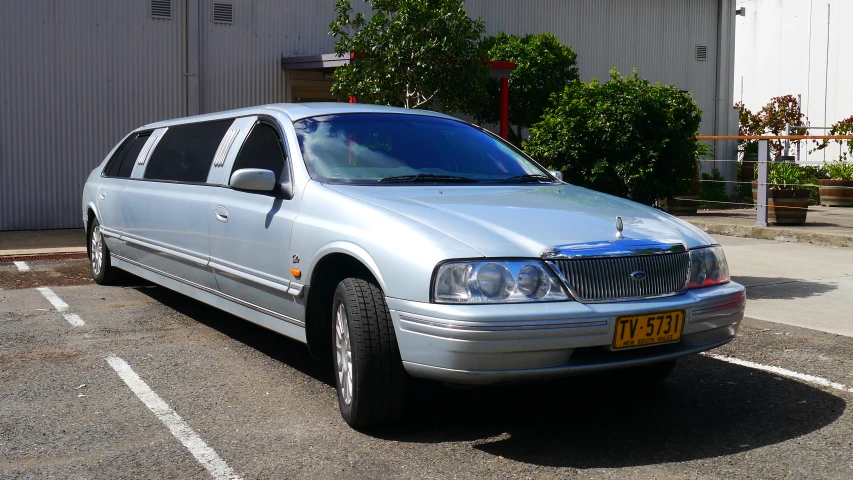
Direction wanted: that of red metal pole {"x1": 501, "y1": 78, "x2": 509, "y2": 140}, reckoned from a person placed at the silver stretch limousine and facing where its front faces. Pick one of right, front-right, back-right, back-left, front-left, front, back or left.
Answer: back-left

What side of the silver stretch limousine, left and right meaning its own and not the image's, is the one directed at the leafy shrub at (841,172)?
left

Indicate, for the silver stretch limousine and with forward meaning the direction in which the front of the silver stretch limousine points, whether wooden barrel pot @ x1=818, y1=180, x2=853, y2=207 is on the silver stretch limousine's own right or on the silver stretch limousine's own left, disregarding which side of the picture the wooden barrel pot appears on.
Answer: on the silver stretch limousine's own left

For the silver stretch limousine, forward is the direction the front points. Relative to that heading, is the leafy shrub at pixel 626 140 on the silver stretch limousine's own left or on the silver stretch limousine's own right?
on the silver stretch limousine's own left

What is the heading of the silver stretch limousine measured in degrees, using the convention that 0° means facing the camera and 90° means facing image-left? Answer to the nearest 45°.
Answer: approximately 315°

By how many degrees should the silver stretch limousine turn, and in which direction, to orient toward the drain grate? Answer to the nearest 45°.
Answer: approximately 180°

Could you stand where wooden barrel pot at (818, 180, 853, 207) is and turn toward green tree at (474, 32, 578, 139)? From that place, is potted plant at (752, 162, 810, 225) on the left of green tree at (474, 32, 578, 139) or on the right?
left

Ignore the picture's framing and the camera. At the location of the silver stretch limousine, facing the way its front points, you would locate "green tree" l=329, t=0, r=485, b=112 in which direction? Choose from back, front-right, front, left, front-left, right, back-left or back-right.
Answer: back-left

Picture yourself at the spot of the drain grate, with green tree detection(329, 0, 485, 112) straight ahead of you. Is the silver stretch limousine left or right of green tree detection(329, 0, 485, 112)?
right
